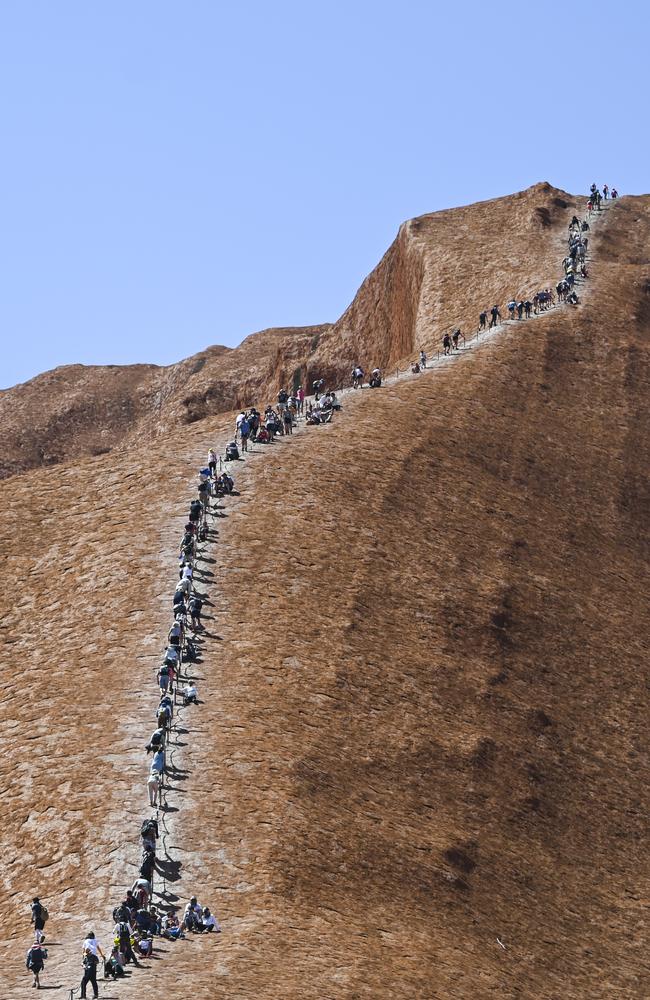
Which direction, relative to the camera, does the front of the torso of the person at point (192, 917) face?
toward the camera

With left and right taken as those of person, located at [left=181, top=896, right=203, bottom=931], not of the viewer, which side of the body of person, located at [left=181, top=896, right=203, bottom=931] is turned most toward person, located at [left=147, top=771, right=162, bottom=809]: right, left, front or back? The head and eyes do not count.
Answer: back

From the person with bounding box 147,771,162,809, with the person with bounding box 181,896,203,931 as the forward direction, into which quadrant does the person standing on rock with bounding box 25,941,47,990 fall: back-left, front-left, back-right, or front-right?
front-right

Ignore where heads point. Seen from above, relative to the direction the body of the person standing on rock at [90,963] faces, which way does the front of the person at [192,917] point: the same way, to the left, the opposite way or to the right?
the opposite way

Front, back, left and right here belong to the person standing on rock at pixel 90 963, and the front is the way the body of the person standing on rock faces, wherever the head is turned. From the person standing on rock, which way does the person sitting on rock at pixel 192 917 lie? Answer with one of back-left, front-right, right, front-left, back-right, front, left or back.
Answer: front-right

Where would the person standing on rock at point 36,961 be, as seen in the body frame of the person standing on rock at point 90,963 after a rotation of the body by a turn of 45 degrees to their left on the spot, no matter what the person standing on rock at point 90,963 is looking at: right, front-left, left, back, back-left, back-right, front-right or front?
front

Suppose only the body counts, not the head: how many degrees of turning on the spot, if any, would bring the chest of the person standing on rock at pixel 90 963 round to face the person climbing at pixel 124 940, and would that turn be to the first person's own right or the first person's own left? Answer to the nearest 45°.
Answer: approximately 45° to the first person's own right

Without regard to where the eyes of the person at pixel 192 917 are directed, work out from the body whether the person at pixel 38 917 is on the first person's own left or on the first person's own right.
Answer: on the first person's own right

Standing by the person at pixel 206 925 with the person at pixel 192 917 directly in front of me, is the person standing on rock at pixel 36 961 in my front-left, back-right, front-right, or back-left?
front-left
